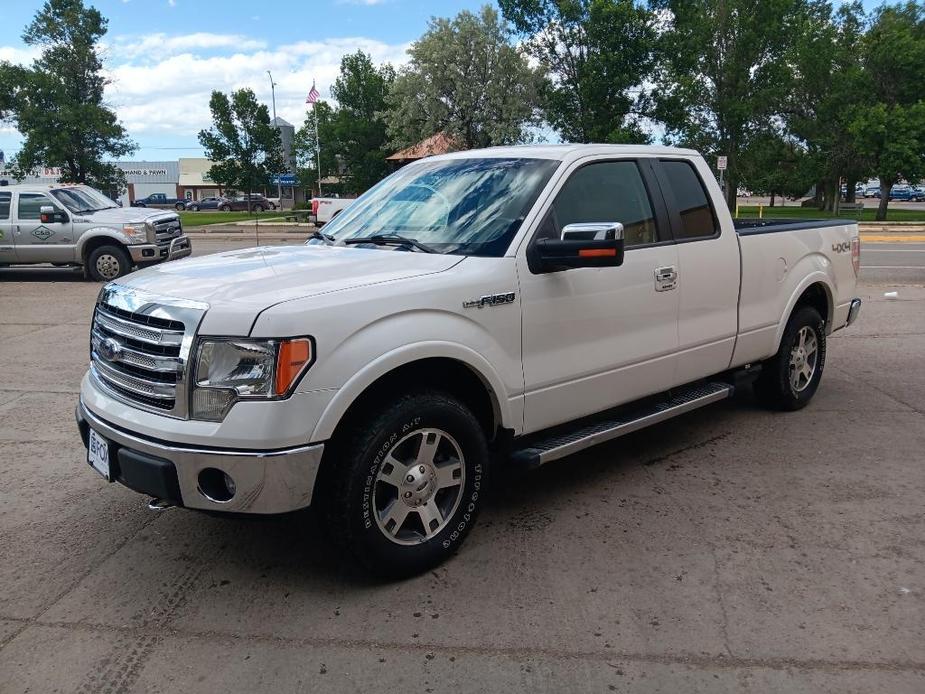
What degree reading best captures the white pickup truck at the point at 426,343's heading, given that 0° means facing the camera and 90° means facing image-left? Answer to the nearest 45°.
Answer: approximately 45°

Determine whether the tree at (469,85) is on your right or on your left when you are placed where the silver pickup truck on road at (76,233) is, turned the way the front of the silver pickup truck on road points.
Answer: on your left

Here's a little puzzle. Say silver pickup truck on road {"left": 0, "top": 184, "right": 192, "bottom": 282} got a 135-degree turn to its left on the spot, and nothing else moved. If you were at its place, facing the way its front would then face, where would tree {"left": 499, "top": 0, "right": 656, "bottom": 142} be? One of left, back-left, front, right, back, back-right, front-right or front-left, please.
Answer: front-right

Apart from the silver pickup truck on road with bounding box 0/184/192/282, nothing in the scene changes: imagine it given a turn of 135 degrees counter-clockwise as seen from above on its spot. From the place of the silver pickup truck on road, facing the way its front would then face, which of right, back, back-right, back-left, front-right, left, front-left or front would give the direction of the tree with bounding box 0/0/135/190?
front

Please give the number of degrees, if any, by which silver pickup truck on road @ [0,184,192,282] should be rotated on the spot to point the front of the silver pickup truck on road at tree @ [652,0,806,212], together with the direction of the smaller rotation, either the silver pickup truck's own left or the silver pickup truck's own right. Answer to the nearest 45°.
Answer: approximately 90° to the silver pickup truck's own left

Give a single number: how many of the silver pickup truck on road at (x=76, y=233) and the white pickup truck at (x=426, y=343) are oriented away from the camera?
0

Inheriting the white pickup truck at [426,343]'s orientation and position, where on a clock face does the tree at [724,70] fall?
The tree is roughly at 5 o'clock from the white pickup truck.

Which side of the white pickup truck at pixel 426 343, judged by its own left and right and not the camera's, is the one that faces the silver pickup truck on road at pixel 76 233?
right

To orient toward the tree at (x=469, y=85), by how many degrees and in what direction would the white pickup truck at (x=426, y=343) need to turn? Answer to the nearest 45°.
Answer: approximately 135° to its right
